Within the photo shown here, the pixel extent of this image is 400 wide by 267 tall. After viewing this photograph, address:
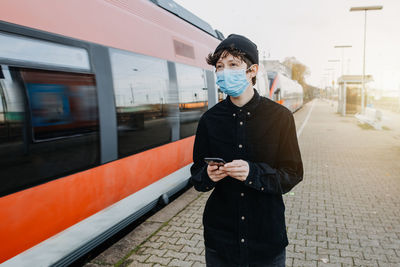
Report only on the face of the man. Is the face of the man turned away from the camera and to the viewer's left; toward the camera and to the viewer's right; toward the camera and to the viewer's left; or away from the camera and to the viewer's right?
toward the camera and to the viewer's left

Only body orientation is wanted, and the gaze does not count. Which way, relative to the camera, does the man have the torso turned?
toward the camera

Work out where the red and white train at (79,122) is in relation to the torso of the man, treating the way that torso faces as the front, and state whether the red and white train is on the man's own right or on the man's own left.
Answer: on the man's own right
